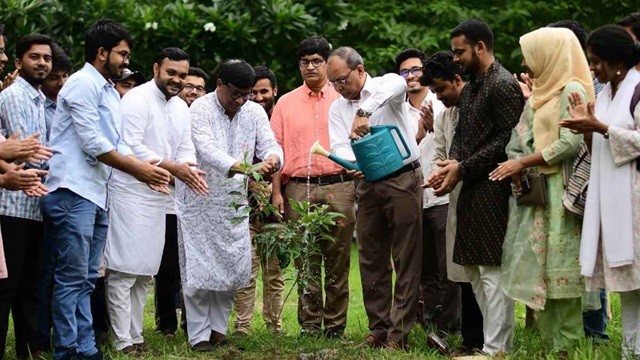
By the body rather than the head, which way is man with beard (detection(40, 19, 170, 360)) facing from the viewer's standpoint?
to the viewer's right

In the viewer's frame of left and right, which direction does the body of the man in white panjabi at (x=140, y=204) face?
facing the viewer and to the right of the viewer

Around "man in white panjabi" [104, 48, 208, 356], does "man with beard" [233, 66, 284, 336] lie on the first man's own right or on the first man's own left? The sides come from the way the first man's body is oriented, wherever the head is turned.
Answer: on the first man's own left

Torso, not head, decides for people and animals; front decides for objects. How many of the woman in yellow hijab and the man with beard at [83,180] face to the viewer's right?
1

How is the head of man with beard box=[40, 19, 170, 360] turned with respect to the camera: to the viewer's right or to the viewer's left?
to the viewer's right

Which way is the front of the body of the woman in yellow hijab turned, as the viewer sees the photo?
to the viewer's left
